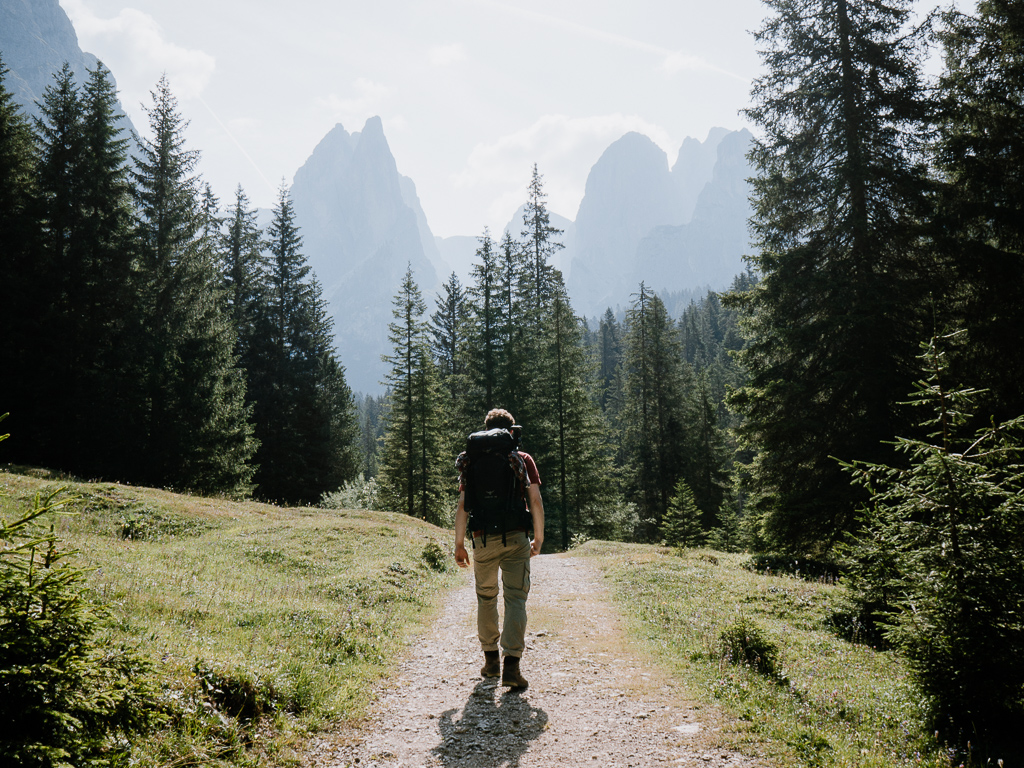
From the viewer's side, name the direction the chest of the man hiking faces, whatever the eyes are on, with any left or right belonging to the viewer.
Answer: facing away from the viewer

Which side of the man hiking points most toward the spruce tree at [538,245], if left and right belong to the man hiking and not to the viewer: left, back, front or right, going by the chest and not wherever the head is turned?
front

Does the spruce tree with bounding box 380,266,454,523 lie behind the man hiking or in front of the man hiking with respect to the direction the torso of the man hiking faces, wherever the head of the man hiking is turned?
in front

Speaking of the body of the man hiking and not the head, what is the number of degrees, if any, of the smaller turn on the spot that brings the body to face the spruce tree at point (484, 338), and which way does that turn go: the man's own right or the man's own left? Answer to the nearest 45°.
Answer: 0° — they already face it

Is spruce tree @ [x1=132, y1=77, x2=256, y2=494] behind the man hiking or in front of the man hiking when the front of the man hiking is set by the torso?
in front

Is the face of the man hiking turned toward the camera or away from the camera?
away from the camera

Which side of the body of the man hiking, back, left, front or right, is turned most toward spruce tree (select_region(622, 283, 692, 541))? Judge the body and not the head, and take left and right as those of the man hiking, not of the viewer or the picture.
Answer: front

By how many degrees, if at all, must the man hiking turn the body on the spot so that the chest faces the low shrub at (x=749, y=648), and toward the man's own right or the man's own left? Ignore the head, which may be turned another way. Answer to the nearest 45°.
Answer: approximately 90° to the man's own right

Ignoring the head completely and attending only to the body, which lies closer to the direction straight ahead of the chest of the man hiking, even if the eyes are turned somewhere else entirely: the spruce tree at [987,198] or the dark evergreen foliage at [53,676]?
the spruce tree

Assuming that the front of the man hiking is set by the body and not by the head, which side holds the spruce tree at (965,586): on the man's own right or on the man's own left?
on the man's own right
